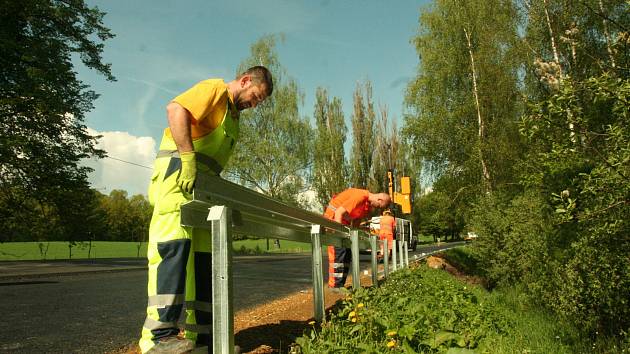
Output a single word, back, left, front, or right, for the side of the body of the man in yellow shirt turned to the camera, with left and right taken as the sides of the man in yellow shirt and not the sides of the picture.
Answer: right

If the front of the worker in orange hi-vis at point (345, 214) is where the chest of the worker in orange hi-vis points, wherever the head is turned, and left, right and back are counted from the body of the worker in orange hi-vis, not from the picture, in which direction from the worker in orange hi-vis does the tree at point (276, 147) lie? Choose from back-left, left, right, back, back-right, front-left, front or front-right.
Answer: left

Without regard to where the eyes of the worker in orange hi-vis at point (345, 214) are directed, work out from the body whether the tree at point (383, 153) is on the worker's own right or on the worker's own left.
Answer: on the worker's own left

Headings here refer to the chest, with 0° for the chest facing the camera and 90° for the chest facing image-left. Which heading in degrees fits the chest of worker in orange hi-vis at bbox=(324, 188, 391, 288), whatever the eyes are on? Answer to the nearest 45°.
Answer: approximately 270°

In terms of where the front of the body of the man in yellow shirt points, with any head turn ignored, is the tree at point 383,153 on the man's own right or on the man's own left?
on the man's own left

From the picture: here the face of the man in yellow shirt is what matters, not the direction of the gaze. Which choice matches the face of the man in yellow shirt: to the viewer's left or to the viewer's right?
to the viewer's right

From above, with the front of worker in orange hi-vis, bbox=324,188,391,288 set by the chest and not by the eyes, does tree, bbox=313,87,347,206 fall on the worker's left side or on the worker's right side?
on the worker's left side
